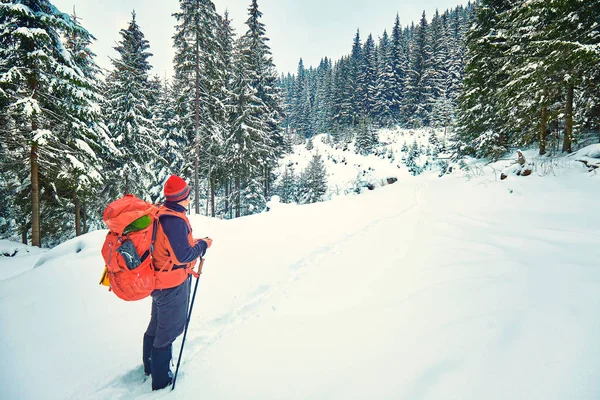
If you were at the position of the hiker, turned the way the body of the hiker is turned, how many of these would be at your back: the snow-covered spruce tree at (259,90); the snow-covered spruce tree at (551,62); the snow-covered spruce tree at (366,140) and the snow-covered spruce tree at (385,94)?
0

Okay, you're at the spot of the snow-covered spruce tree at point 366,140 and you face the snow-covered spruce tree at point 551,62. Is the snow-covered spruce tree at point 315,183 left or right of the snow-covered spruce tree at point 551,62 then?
right

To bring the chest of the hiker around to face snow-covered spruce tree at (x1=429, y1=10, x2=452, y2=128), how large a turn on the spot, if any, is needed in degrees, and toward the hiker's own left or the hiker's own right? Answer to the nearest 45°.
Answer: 0° — they already face it

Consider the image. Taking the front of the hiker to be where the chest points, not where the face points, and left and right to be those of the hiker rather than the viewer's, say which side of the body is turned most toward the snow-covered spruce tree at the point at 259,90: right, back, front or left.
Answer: front

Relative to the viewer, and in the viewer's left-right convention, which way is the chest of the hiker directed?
facing away from the viewer and to the right of the viewer

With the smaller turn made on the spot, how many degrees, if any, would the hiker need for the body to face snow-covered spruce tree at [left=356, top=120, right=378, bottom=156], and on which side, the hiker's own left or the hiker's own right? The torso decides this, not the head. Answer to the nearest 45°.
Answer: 0° — they already face it

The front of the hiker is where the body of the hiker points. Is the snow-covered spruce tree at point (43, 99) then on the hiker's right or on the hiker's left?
on the hiker's left

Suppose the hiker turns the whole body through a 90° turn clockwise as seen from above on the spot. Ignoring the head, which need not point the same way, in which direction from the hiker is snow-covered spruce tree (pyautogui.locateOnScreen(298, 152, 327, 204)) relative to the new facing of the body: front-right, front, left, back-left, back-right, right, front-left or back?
left

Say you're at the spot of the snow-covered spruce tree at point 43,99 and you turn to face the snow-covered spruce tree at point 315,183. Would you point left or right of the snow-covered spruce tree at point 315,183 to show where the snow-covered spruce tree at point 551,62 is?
right

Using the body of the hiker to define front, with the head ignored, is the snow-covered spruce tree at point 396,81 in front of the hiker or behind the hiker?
in front

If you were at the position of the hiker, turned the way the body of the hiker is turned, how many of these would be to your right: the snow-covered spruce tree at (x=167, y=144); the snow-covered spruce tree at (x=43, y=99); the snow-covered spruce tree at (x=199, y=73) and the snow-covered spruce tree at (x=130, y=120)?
0

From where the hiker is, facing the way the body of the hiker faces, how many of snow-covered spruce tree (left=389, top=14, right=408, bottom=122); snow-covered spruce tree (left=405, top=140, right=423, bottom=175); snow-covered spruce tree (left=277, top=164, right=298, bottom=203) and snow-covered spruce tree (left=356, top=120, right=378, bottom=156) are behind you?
0

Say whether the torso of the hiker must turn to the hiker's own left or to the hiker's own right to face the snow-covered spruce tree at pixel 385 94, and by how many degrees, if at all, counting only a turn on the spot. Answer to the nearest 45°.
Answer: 0° — they already face it

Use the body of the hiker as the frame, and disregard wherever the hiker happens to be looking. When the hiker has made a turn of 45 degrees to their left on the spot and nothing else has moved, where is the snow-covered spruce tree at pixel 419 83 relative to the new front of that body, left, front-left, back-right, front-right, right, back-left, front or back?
front-right
